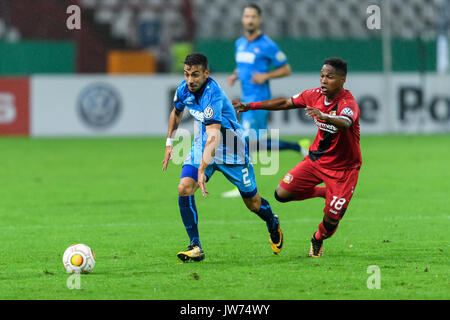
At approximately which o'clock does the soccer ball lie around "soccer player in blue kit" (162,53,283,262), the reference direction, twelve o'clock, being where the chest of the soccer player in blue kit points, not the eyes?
The soccer ball is roughly at 12 o'clock from the soccer player in blue kit.

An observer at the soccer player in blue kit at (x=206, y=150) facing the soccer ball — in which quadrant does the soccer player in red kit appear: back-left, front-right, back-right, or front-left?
back-left

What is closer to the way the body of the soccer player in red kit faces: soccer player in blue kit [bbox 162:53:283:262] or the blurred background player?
the soccer player in blue kit

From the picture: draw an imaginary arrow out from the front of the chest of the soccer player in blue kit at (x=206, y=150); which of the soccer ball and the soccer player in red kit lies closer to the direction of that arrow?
the soccer ball

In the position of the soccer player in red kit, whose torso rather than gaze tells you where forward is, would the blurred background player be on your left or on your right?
on your right

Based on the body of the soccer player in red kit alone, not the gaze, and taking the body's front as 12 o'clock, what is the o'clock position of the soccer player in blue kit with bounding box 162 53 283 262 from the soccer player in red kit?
The soccer player in blue kit is roughly at 1 o'clock from the soccer player in red kit.

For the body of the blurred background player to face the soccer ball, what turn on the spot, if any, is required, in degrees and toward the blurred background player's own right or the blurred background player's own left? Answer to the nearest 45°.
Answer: approximately 45° to the blurred background player's own left

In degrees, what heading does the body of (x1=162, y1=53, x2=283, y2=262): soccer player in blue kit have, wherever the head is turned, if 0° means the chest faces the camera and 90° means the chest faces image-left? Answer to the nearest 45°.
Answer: approximately 45°
